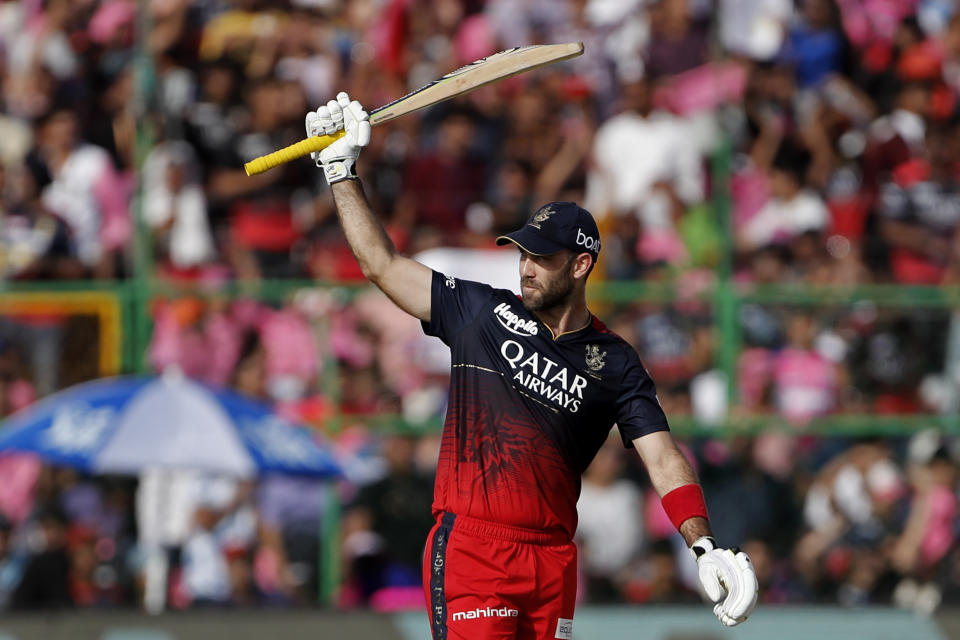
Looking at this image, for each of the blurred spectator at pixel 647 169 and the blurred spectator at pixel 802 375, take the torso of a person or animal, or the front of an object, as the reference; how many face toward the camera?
2

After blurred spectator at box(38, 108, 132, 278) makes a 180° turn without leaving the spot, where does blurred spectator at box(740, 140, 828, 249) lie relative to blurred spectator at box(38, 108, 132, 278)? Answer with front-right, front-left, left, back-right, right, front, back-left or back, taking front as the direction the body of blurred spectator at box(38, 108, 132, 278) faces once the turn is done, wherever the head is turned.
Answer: front-right

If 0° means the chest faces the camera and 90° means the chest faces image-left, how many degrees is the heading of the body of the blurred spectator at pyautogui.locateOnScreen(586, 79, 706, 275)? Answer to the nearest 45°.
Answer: approximately 0°

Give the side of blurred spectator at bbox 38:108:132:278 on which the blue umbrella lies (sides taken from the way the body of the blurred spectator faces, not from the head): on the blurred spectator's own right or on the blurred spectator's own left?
on the blurred spectator's own left

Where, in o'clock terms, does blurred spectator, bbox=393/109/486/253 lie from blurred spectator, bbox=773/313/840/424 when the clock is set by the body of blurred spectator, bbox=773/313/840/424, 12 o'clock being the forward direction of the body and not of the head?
blurred spectator, bbox=393/109/486/253 is roughly at 3 o'clock from blurred spectator, bbox=773/313/840/424.

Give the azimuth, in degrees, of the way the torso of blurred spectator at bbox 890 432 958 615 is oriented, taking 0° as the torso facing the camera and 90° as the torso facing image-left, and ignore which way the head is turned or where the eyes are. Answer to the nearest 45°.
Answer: approximately 45°
